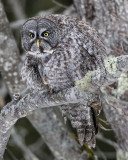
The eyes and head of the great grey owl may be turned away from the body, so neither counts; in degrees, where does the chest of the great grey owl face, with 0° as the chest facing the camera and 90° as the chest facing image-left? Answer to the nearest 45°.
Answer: approximately 45°
